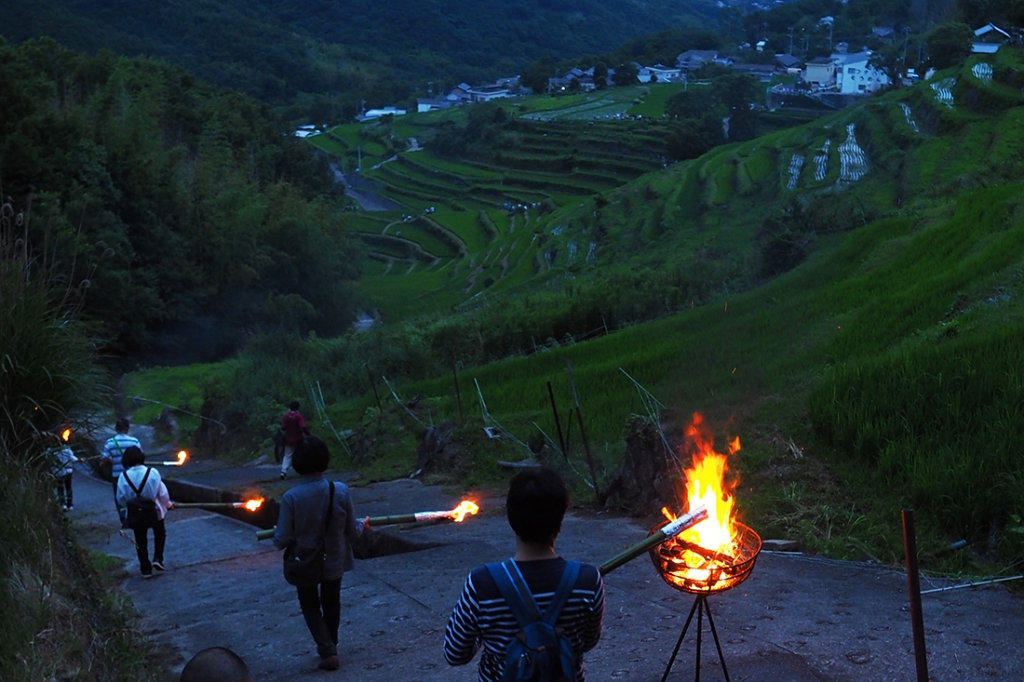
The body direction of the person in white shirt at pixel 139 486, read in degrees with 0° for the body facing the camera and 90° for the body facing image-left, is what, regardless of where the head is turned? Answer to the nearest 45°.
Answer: approximately 180°

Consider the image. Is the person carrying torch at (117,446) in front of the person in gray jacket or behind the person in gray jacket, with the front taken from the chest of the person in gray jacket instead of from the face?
in front

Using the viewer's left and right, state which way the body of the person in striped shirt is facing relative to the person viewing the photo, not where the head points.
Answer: facing away from the viewer

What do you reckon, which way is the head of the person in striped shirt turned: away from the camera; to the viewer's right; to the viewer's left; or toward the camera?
away from the camera

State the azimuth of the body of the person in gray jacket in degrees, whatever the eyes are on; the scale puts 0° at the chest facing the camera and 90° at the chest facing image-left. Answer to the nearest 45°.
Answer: approximately 180°

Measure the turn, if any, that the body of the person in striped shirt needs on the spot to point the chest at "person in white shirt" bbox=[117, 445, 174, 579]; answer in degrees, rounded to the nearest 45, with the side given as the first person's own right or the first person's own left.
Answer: approximately 45° to the first person's own left

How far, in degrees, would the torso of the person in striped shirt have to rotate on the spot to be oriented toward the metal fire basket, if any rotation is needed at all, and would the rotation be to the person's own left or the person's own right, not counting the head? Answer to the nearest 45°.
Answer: approximately 45° to the person's own right

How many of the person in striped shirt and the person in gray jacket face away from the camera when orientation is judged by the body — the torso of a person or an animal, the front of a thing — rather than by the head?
2

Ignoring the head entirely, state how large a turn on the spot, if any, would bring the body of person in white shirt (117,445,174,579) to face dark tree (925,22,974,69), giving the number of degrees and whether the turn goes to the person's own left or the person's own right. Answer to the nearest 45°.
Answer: approximately 45° to the person's own right

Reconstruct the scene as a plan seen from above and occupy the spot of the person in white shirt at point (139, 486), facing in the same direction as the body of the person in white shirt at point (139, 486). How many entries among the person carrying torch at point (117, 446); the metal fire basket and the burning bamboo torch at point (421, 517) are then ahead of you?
1

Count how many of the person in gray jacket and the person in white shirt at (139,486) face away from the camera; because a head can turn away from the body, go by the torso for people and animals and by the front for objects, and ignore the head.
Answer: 2
